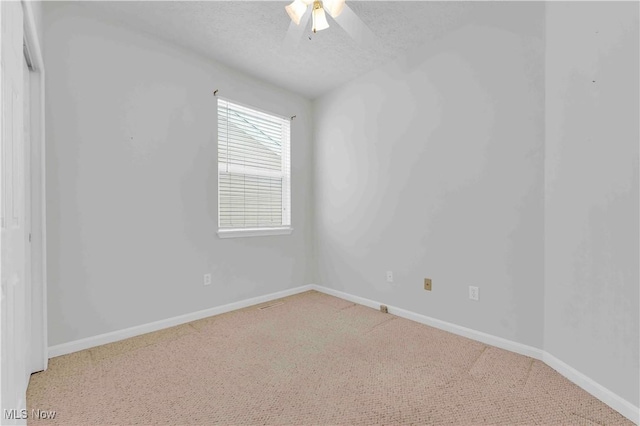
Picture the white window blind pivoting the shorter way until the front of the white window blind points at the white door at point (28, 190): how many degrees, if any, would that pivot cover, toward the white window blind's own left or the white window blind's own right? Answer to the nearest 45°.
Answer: approximately 90° to the white window blind's own right

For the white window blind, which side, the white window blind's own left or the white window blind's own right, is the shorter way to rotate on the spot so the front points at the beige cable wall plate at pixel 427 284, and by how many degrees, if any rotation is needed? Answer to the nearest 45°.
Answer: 0° — it already faces it

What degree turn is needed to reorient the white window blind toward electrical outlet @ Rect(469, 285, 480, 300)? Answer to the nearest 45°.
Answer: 0° — it already faces it

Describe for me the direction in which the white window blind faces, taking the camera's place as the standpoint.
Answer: facing the viewer and to the right of the viewer

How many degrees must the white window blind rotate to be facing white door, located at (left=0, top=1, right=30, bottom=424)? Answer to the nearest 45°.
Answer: approximately 90° to its right

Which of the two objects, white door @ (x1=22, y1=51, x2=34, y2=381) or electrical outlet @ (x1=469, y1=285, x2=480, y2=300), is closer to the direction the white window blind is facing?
the electrical outlet

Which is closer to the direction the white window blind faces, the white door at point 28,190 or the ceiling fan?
the ceiling fan

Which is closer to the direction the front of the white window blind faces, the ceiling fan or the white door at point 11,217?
the ceiling fan

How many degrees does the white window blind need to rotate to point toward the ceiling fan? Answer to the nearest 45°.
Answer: approximately 45° to its right
